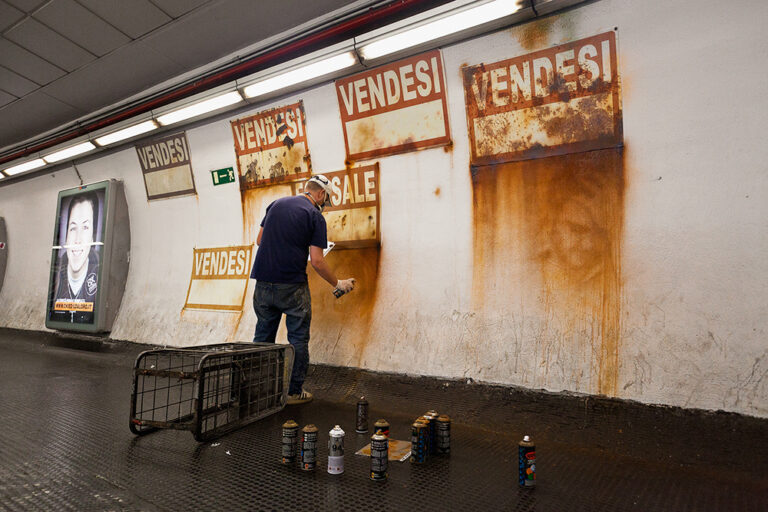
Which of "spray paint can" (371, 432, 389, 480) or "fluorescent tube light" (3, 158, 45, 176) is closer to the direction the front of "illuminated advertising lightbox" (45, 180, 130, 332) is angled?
the spray paint can

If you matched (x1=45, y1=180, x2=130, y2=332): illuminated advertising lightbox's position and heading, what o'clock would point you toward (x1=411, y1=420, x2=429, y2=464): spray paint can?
The spray paint can is roughly at 10 o'clock from the illuminated advertising lightbox.

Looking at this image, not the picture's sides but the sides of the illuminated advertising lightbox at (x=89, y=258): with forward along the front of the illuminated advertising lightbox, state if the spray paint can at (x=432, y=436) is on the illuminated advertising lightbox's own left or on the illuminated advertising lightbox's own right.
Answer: on the illuminated advertising lightbox's own left

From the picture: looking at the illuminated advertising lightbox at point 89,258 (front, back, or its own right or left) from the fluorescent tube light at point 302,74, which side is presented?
left

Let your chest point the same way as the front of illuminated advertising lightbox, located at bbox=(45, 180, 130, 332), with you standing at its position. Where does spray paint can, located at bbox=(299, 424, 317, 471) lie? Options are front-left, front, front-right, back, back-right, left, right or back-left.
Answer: front-left

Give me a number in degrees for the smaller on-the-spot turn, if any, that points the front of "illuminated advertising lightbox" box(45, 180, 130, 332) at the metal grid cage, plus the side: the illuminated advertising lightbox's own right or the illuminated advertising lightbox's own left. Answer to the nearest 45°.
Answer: approximately 45° to the illuminated advertising lightbox's own left

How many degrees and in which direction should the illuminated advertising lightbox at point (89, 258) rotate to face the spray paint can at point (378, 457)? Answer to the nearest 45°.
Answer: approximately 45° to its left
